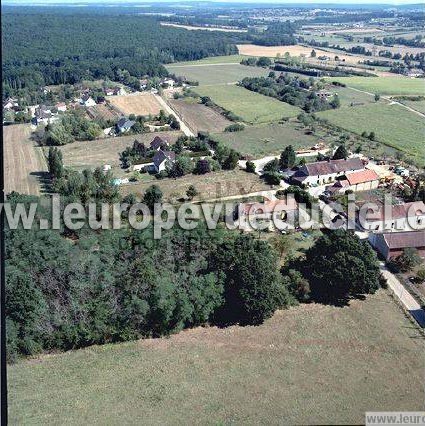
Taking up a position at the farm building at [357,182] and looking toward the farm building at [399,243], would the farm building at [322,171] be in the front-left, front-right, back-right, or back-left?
back-right

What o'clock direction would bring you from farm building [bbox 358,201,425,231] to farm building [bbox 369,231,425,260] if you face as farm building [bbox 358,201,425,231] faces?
farm building [bbox 369,231,425,260] is roughly at 12 o'clock from farm building [bbox 358,201,425,231].

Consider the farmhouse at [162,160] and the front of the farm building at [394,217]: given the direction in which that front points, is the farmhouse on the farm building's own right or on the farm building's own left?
on the farm building's own right

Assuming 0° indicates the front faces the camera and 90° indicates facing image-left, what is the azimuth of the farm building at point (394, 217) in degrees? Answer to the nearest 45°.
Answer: approximately 0°

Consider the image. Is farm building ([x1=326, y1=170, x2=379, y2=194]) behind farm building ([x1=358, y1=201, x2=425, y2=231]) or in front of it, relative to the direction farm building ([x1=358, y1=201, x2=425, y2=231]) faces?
behind

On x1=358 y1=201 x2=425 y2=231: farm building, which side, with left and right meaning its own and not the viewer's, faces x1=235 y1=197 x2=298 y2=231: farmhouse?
right

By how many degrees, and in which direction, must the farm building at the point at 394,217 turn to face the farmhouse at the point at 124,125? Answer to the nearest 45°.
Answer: approximately 135° to its right
